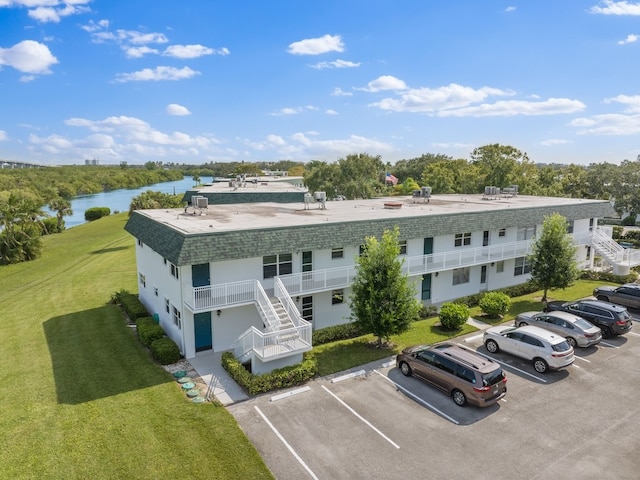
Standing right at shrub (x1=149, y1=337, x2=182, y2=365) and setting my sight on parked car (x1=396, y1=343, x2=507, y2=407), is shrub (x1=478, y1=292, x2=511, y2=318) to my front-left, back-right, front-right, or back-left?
front-left

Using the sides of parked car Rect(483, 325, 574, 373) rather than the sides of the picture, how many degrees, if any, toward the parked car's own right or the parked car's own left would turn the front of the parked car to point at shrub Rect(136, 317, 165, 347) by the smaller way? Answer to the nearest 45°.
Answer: approximately 45° to the parked car's own left

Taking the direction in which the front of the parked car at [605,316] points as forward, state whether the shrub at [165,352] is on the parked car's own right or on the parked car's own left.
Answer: on the parked car's own left

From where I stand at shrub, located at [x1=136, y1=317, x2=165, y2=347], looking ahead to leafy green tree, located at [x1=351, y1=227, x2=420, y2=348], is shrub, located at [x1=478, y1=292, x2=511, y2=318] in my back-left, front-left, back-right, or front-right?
front-left

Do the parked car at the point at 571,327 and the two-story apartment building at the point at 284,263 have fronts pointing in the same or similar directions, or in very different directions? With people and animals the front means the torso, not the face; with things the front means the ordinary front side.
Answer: very different directions

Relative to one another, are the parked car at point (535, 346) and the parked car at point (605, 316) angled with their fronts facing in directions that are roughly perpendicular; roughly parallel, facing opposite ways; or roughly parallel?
roughly parallel

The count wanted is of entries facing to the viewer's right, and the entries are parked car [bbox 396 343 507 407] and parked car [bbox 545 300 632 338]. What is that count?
0

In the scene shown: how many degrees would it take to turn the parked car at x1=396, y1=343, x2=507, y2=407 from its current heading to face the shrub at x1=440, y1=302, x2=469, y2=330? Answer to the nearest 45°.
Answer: approximately 45° to its right

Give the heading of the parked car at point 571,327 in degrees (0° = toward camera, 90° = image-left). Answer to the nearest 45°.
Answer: approximately 135°

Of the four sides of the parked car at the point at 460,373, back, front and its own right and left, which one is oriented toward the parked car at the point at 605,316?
right

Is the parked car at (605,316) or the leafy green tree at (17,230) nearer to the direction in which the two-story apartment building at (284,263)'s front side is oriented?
the parked car

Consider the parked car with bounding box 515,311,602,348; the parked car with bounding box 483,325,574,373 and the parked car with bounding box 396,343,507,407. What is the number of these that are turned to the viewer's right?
0

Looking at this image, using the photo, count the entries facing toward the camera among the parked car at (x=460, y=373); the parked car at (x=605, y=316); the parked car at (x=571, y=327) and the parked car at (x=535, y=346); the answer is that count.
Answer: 0

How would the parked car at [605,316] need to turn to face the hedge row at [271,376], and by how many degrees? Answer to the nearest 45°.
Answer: approximately 90° to its left

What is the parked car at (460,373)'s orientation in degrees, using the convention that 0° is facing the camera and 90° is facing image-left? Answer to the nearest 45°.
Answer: approximately 135°

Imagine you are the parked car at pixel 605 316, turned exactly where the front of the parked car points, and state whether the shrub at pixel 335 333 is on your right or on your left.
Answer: on your left

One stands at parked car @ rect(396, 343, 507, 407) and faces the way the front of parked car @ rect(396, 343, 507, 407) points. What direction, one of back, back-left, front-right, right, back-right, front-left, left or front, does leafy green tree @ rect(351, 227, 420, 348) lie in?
front

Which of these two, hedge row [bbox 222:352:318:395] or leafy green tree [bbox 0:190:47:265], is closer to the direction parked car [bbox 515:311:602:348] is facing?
the leafy green tree

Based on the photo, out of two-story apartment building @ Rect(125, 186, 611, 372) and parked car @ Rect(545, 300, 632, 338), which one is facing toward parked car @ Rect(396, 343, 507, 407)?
the two-story apartment building

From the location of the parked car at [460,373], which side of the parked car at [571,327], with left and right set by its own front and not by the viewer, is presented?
left

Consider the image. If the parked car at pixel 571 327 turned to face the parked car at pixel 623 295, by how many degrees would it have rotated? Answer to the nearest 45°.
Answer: approximately 45° to its right
